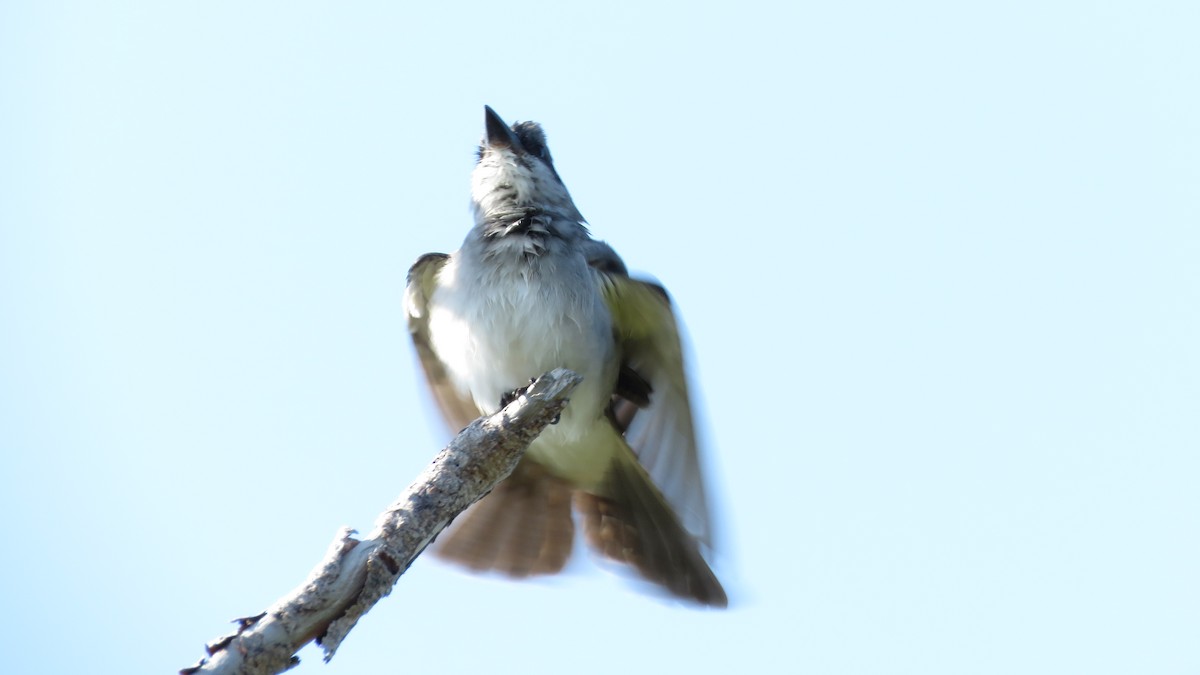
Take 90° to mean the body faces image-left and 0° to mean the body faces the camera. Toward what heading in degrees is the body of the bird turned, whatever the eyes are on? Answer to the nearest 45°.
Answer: approximately 0°
